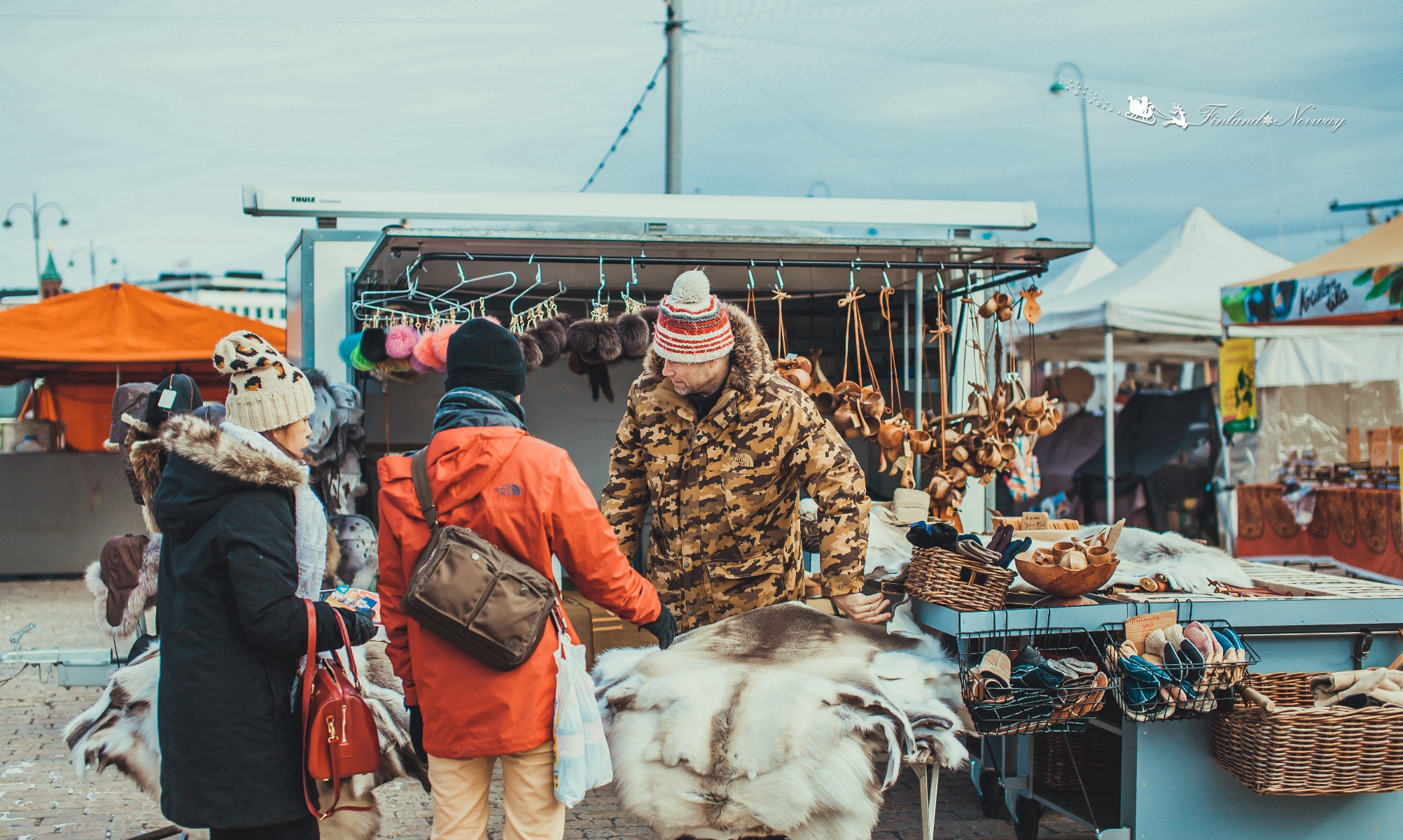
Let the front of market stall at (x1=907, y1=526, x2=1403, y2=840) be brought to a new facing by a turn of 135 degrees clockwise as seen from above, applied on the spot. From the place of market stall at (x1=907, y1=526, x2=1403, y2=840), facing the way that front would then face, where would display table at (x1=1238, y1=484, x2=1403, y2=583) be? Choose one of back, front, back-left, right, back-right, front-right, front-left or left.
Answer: front-right

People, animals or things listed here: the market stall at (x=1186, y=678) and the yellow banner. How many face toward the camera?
2

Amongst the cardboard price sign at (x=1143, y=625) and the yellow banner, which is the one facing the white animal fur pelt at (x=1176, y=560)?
the yellow banner

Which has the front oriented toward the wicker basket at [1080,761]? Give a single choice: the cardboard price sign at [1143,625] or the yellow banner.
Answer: the yellow banner

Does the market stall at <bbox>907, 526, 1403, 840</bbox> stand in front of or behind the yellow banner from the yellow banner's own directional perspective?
in front

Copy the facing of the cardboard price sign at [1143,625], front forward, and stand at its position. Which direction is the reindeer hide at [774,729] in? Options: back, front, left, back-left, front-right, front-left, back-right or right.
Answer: front-right

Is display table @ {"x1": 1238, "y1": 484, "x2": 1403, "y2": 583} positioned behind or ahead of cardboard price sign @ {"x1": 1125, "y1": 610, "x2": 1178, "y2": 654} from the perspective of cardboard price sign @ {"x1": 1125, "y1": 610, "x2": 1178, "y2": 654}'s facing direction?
behind

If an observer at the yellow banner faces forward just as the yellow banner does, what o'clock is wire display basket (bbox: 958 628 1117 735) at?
The wire display basket is roughly at 12 o'clock from the yellow banner.

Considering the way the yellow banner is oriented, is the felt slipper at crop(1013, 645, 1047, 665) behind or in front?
in front

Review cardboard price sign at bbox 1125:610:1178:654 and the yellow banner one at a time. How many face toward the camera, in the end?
2
